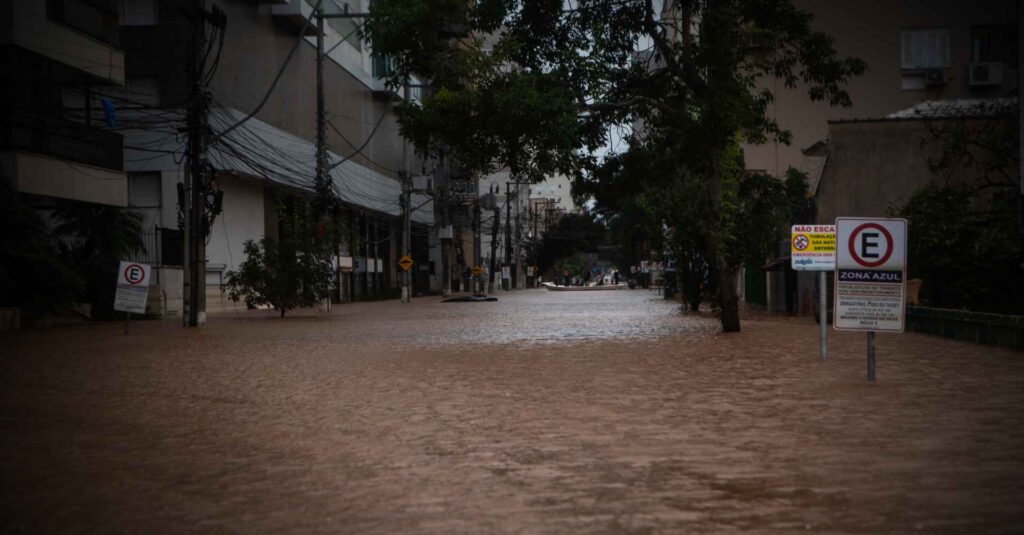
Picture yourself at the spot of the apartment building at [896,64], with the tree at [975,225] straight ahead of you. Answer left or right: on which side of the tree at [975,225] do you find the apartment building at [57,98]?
right

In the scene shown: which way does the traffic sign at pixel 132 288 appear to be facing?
toward the camera

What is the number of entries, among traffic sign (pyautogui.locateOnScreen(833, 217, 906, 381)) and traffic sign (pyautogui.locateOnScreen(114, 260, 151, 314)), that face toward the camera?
2

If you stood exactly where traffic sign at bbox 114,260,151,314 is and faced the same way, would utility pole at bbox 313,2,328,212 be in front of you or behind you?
behind

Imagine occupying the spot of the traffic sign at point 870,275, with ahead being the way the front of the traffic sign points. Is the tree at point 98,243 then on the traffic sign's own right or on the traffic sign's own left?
on the traffic sign's own right

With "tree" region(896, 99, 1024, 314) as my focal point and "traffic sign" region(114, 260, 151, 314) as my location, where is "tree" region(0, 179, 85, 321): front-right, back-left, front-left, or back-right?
back-left

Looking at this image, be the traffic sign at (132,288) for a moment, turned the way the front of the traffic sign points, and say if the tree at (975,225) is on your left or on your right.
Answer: on your left

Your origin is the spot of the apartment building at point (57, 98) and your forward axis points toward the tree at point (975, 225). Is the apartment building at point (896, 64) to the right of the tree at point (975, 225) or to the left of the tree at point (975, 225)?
left

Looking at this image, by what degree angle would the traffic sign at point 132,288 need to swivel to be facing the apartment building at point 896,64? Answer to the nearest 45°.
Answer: approximately 90° to its left

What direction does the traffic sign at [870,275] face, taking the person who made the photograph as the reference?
facing the viewer

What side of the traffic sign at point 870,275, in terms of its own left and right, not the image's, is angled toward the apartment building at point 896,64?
back

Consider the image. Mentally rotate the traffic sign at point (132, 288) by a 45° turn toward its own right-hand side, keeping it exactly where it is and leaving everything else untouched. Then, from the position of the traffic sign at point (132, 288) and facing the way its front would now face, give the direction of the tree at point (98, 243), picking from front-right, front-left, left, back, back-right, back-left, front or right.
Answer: back-right

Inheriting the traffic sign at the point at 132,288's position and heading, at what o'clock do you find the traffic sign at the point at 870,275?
the traffic sign at the point at 870,275 is roughly at 11 o'clock from the traffic sign at the point at 132,288.

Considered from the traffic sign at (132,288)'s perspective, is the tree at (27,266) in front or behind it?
behind

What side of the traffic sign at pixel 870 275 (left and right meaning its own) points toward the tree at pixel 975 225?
back

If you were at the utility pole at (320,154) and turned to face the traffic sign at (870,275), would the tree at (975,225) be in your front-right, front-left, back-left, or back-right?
front-left
